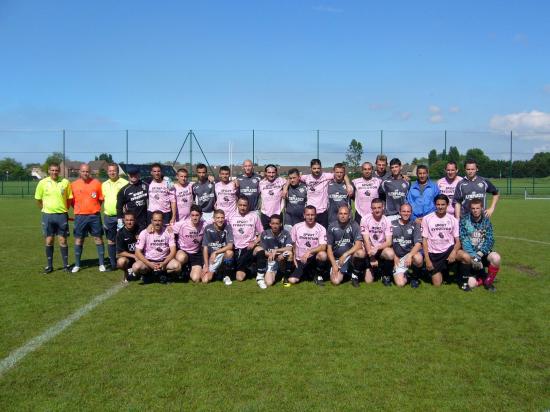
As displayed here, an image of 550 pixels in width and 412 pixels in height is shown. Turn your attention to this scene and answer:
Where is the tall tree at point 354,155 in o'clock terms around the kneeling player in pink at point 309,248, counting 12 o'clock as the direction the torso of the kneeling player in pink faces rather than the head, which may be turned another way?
The tall tree is roughly at 6 o'clock from the kneeling player in pink.

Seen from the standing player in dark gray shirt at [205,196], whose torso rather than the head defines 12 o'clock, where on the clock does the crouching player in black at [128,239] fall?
the crouching player in black at [128,239] is roughly at 2 o'clock from the standing player in dark gray shirt at [205,196].

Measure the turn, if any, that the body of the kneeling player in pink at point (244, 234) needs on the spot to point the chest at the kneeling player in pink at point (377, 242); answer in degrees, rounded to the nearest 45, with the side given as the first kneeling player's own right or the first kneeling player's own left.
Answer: approximately 90° to the first kneeling player's own left

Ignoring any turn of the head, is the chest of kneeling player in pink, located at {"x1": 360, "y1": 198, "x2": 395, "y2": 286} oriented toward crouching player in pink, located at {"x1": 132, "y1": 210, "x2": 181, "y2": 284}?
no

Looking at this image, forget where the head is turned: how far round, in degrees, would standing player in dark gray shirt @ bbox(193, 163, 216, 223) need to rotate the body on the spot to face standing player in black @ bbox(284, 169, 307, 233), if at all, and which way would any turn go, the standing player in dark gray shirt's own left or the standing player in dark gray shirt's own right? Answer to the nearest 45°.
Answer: approximately 90° to the standing player in dark gray shirt's own left

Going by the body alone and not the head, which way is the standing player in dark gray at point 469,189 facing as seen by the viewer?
toward the camera

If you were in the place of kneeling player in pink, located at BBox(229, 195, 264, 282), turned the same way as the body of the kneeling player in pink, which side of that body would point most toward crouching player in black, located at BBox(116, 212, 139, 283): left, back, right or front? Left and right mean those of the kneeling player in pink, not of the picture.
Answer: right

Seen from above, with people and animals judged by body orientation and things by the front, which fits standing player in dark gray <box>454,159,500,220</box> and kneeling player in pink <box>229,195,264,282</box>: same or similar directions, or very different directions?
same or similar directions

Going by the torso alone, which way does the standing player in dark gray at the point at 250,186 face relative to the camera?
toward the camera

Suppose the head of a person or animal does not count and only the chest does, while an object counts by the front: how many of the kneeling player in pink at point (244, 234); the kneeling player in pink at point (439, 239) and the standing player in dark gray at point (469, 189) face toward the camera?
3

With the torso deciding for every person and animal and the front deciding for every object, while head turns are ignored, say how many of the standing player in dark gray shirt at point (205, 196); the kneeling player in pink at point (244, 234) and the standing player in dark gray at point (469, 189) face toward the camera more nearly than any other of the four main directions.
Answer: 3

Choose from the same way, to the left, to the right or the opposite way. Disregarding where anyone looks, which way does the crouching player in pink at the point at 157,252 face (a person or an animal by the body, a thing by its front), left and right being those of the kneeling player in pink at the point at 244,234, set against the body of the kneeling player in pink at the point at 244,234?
the same way

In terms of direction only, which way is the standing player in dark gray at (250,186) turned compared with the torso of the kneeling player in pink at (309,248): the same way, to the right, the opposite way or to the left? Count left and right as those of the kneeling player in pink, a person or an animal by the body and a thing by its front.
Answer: the same way

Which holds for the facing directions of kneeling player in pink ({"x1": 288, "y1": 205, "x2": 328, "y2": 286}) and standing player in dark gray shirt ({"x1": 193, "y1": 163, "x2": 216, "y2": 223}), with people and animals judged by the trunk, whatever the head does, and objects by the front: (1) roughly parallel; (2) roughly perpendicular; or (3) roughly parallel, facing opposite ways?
roughly parallel

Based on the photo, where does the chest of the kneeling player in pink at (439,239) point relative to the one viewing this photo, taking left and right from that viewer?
facing the viewer
